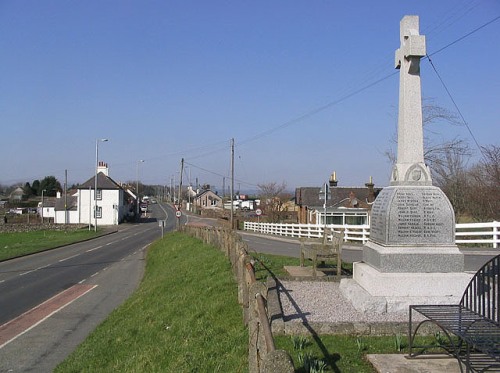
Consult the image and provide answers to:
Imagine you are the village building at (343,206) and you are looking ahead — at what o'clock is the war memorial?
The war memorial is roughly at 12 o'clock from the village building.

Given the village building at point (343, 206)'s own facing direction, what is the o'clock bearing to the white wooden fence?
The white wooden fence is roughly at 12 o'clock from the village building.

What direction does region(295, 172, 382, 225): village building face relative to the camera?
toward the camera

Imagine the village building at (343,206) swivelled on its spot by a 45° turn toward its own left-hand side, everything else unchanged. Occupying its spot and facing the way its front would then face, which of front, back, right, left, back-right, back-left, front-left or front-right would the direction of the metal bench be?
front-right

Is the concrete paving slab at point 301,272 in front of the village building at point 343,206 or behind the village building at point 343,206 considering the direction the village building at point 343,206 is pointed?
in front

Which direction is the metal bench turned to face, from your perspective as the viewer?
facing the viewer and to the left of the viewer
